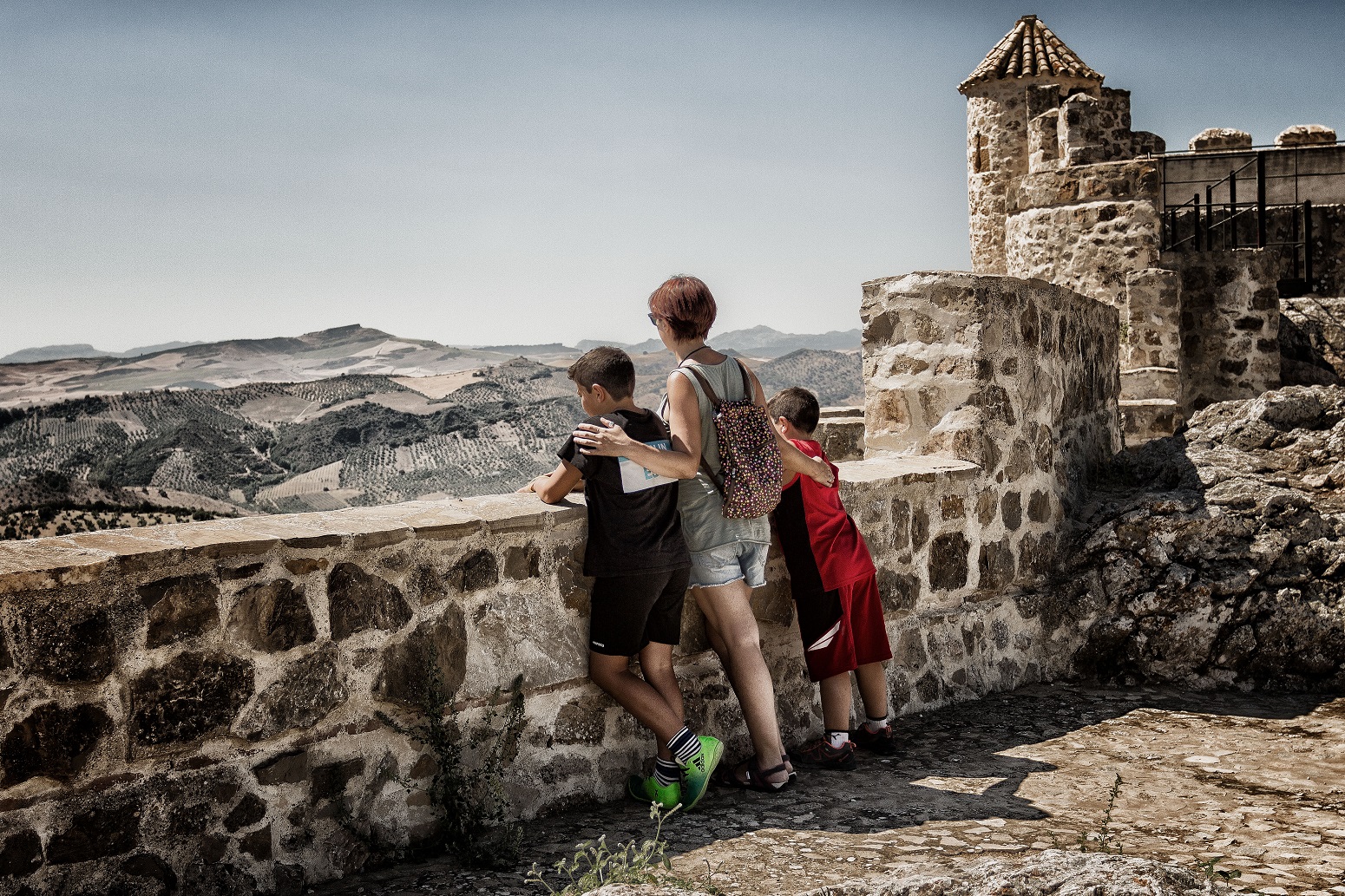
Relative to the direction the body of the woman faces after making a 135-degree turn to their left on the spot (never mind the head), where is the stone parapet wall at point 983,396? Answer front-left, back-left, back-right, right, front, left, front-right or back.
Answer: back-left

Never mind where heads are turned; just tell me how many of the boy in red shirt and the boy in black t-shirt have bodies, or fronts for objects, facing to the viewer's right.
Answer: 0

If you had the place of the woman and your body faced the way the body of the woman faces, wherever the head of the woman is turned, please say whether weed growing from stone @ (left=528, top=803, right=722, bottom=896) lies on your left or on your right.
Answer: on your left

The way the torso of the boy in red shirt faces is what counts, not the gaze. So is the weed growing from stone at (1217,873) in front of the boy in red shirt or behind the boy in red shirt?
behind

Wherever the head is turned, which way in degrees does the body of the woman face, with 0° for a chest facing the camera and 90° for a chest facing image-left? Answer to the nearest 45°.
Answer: approximately 135°

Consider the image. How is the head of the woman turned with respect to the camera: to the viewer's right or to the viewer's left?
to the viewer's left

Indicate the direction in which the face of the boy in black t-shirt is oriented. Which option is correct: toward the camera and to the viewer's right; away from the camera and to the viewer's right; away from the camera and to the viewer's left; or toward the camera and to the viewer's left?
away from the camera and to the viewer's left

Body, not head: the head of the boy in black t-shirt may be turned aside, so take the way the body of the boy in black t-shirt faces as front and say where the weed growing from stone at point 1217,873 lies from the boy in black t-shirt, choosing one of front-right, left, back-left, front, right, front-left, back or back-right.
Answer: back

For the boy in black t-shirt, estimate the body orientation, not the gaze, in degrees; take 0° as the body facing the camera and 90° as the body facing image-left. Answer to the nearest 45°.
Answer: approximately 135°

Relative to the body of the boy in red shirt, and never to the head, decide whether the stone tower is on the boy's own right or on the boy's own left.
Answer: on the boy's own right

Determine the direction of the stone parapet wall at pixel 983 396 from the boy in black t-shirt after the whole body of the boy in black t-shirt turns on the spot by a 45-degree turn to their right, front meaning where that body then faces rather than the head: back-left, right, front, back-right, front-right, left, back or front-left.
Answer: front-right

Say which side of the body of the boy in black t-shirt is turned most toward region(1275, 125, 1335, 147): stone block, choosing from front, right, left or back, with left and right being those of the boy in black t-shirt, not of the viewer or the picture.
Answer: right

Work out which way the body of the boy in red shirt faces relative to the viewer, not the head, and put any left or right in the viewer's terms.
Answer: facing away from the viewer and to the left of the viewer

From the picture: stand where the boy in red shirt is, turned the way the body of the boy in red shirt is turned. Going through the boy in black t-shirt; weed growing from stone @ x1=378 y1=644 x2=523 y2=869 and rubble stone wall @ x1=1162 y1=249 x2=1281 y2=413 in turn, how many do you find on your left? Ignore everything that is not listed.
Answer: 2
